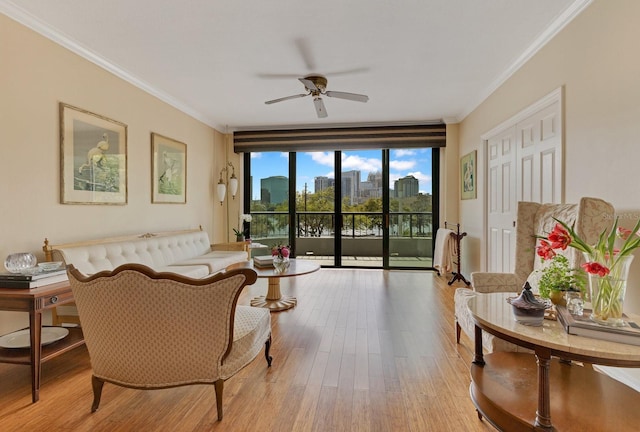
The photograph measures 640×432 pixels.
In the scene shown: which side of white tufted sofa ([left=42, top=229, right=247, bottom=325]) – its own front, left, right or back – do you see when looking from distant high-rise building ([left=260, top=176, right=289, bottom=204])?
left

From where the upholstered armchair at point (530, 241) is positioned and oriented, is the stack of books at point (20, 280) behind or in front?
in front

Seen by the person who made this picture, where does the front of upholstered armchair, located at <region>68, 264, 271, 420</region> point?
facing away from the viewer and to the right of the viewer

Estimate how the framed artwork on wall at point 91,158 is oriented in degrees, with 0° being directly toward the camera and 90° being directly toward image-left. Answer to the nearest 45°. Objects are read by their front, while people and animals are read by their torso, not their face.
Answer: approximately 315°

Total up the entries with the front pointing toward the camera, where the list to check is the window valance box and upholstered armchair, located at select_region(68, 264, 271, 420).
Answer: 1

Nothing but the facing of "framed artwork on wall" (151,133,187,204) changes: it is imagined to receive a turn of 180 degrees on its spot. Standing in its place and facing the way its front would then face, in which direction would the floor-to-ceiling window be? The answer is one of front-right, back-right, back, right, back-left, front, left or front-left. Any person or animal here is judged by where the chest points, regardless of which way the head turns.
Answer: back-right

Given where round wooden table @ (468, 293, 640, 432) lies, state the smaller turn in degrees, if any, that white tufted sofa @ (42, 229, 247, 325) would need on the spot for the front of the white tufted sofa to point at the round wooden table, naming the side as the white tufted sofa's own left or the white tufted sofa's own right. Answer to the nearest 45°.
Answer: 0° — it already faces it

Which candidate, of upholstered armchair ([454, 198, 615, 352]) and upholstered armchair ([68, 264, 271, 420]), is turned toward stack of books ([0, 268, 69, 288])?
upholstered armchair ([454, 198, 615, 352])

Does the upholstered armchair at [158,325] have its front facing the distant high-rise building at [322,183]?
yes

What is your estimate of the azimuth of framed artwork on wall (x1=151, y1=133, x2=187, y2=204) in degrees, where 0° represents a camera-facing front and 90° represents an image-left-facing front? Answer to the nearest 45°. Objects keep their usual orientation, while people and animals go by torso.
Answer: approximately 315°
